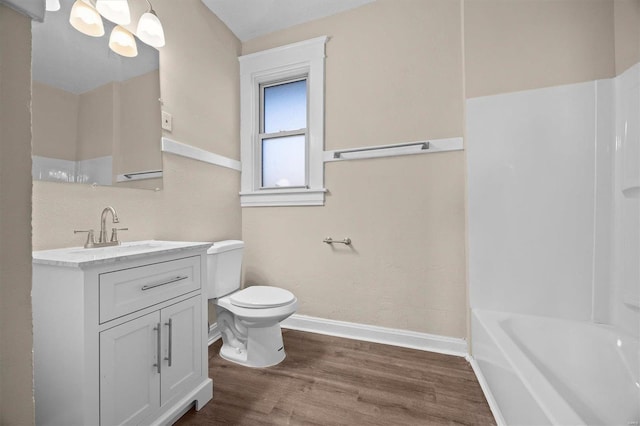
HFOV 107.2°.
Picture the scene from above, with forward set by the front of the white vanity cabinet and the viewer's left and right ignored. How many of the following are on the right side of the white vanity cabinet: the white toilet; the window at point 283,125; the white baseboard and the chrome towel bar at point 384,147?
0

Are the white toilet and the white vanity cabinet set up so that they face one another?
no

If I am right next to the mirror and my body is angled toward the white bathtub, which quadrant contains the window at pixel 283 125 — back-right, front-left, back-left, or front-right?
front-left

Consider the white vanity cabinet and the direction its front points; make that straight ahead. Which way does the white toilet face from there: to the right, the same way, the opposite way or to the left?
the same way

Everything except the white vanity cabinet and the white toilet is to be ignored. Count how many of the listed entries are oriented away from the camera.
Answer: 0

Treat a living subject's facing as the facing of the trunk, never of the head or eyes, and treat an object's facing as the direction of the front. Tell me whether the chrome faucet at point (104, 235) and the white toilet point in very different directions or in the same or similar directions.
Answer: same or similar directions

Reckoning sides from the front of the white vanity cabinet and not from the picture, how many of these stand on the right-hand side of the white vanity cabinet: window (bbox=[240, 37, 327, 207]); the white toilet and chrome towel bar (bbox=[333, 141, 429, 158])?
0

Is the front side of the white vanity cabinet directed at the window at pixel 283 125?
no

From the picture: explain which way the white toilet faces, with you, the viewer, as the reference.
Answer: facing the viewer and to the right of the viewer

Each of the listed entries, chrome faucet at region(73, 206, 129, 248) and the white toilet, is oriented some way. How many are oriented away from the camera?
0

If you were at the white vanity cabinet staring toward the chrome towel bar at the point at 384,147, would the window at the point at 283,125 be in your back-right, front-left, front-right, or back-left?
front-left
